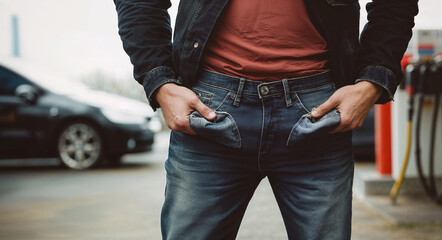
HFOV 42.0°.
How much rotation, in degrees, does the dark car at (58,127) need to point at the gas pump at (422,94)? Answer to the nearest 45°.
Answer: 0° — it already faces it

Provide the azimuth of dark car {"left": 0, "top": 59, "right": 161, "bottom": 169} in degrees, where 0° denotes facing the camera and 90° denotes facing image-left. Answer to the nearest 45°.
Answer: approximately 315°

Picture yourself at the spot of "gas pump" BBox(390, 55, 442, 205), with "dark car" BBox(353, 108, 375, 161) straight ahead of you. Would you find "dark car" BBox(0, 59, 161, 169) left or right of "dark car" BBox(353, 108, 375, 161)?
left

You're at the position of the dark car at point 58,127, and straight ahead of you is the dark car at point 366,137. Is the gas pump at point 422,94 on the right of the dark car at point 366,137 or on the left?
right

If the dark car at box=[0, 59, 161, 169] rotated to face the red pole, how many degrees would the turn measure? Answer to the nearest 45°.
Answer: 0° — it already faces it

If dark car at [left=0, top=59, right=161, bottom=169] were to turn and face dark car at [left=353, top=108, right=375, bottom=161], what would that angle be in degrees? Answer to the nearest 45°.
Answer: approximately 45° to its left
